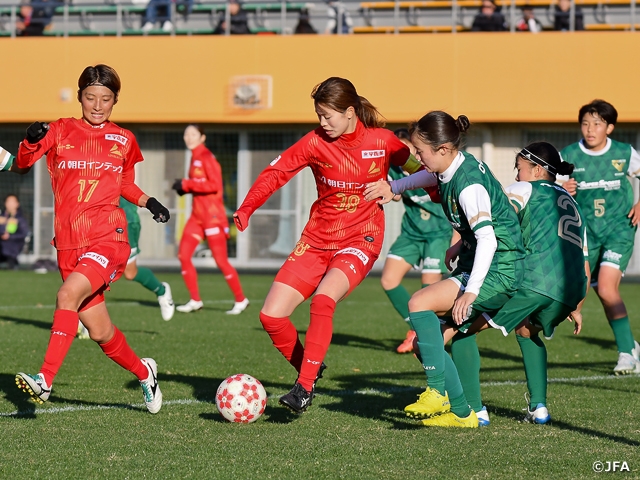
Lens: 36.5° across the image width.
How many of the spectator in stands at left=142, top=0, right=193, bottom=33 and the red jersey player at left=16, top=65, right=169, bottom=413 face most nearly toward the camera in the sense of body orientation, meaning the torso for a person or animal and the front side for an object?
2

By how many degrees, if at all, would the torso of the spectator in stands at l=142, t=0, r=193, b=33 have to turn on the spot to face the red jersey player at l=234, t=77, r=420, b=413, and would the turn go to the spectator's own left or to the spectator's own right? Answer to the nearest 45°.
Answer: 0° — they already face them

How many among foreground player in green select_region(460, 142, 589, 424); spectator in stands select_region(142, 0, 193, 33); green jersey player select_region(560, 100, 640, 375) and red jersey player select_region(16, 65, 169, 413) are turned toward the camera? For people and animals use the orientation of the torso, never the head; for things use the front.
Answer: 3

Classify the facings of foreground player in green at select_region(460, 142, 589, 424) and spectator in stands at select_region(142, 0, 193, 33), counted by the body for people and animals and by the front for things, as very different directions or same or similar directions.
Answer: very different directions

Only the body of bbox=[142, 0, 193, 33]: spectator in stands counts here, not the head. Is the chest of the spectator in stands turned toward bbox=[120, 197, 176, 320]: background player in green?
yes

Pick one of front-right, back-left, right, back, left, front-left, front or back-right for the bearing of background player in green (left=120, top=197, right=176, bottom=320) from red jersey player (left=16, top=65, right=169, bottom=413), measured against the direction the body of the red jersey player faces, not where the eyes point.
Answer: back

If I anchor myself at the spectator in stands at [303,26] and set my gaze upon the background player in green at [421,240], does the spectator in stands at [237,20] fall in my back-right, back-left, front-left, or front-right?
back-right

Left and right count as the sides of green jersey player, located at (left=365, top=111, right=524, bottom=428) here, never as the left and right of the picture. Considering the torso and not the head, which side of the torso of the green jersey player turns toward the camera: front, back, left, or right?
left

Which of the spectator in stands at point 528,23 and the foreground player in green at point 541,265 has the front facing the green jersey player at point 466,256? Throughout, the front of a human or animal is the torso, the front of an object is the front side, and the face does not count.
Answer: the spectator in stands

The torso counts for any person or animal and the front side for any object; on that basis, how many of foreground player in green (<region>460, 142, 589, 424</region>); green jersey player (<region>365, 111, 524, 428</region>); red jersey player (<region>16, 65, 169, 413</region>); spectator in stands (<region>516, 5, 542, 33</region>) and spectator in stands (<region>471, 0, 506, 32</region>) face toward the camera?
3
